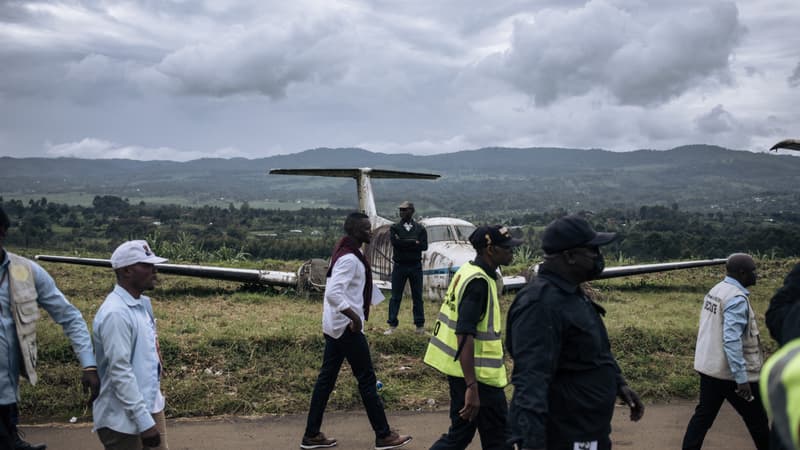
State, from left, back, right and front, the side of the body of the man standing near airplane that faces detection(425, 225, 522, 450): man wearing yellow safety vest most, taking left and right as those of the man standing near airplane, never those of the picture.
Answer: front

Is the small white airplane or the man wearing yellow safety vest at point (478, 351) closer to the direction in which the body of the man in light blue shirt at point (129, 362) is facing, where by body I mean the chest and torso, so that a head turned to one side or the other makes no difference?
the man wearing yellow safety vest

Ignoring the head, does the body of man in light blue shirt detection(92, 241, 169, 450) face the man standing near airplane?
no

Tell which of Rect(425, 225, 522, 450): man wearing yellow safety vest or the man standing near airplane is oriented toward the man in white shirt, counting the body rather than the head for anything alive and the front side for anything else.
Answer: the man standing near airplane

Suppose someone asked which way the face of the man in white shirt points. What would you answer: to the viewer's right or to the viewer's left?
to the viewer's right

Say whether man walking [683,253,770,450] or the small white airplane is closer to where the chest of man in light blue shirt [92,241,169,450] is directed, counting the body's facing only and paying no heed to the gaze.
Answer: the man walking

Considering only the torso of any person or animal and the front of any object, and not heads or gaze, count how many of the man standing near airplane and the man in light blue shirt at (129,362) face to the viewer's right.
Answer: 1

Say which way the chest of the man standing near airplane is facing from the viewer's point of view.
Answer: toward the camera

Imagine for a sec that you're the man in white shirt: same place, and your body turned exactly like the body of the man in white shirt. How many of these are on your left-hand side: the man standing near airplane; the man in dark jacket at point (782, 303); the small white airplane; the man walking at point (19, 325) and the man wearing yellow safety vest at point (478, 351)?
2

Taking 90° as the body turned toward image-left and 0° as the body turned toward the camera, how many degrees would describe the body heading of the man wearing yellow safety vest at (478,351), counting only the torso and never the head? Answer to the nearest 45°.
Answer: approximately 270°

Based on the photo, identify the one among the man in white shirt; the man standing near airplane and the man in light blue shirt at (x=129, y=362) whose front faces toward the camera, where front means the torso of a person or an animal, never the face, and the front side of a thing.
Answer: the man standing near airplane

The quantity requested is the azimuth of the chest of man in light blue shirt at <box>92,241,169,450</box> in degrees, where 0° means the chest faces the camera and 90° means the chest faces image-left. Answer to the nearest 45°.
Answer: approximately 270°
